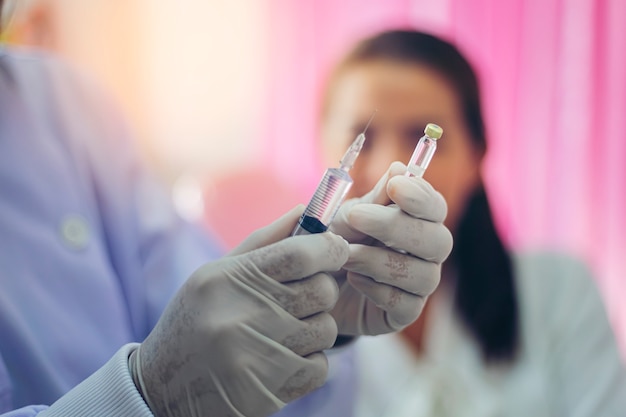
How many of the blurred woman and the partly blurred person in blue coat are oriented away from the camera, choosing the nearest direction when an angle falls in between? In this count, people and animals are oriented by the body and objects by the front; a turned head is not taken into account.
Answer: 0

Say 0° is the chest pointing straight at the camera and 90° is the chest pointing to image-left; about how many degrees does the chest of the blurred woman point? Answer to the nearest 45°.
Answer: approximately 45°

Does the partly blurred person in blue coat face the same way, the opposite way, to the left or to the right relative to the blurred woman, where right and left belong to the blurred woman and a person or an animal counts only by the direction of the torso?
to the left

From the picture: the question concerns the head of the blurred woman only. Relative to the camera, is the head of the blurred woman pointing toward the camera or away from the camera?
toward the camera

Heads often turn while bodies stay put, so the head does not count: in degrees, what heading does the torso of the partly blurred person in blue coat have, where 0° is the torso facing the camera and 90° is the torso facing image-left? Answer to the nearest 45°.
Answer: approximately 315°
